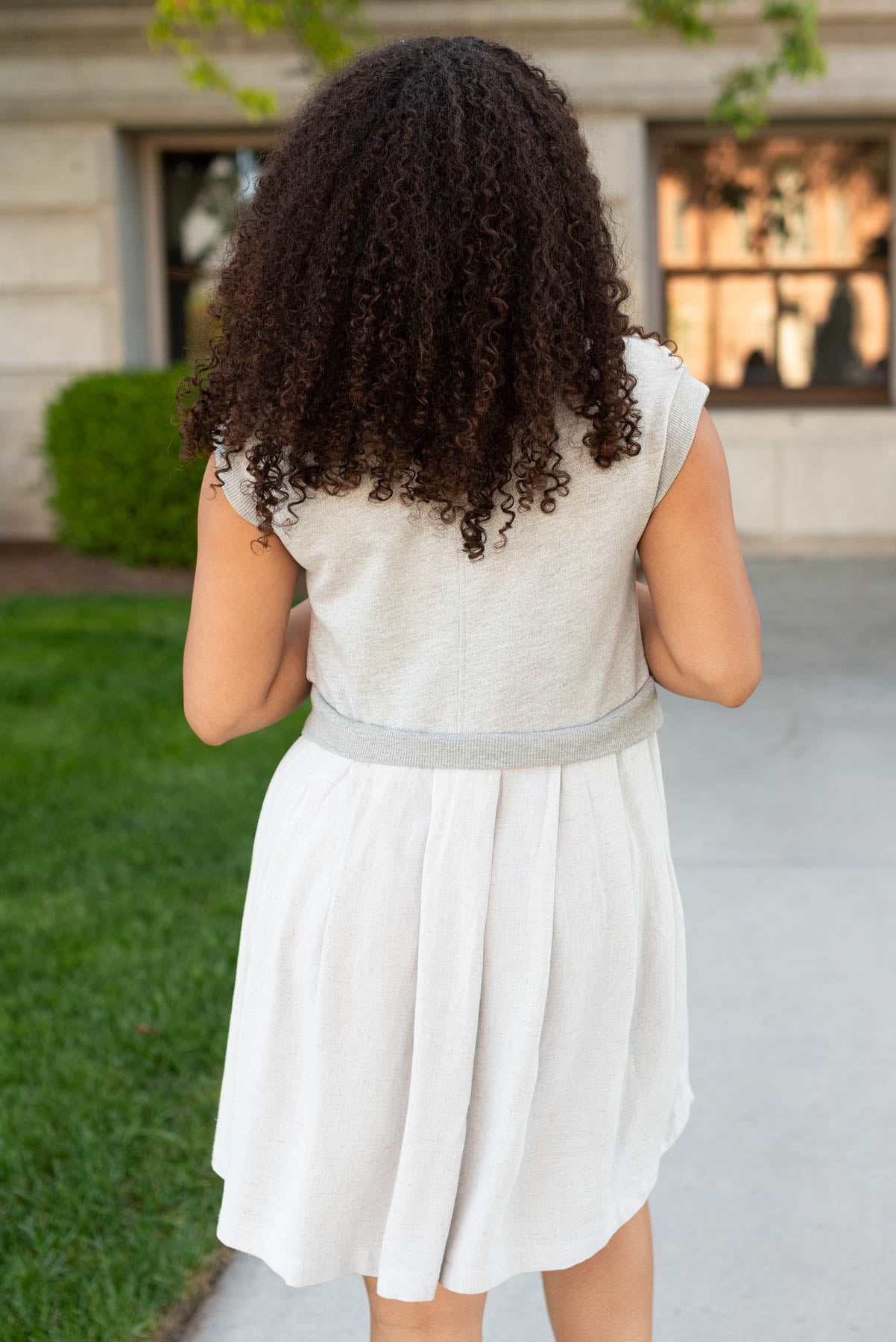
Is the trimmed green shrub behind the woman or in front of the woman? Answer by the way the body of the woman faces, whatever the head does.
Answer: in front

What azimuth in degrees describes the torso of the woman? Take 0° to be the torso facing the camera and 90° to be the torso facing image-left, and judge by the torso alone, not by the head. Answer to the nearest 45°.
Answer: approximately 180°

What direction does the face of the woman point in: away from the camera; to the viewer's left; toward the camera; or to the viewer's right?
away from the camera
